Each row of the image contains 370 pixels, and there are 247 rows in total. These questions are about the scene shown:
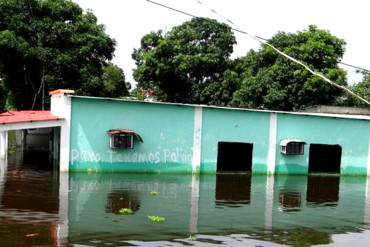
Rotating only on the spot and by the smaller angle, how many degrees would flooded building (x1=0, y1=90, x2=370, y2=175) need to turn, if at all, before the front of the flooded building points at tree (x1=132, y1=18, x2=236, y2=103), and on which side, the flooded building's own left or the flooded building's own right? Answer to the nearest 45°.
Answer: approximately 180°

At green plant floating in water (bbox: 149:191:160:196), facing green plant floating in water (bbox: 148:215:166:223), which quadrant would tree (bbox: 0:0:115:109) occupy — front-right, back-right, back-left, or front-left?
back-right

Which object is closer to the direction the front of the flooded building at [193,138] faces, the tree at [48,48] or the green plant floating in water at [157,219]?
the green plant floating in water

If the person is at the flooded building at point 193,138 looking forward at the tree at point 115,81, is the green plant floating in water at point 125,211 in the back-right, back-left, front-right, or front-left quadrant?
back-left

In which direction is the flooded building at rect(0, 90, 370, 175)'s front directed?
toward the camera

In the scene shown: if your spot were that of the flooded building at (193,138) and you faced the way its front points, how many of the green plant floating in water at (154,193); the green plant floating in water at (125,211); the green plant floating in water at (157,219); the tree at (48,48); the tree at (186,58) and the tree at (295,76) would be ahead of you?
3

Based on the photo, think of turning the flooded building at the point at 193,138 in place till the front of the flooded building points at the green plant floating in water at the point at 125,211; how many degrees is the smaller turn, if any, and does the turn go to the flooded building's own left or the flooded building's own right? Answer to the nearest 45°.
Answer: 0° — it already faces it

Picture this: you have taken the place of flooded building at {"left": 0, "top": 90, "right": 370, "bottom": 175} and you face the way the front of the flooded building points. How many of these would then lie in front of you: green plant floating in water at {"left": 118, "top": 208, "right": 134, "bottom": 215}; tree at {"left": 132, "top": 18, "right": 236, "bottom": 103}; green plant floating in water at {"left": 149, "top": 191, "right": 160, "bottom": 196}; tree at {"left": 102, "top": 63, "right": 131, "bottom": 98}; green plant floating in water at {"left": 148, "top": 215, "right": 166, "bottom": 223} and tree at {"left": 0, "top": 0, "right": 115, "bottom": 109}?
3

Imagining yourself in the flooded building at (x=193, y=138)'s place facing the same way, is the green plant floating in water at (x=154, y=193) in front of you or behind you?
in front

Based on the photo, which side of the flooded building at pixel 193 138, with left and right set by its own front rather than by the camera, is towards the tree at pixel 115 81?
back

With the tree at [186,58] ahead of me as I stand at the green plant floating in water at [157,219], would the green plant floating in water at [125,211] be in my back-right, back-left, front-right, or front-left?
front-left

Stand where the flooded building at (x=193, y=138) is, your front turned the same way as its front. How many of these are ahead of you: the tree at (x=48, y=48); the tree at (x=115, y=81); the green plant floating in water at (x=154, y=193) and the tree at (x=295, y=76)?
1

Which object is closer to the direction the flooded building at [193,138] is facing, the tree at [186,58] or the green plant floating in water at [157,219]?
the green plant floating in water

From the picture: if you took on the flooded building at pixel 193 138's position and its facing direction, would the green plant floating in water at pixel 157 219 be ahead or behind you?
ahead

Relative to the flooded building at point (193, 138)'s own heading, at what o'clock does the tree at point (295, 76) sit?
The tree is roughly at 7 o'clock from the flooded building.
